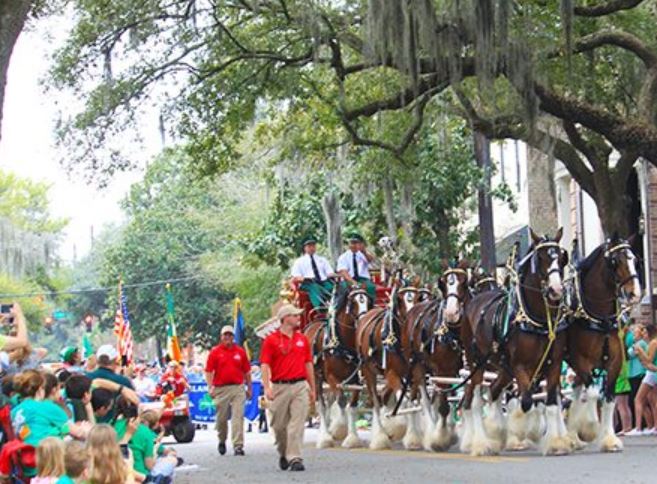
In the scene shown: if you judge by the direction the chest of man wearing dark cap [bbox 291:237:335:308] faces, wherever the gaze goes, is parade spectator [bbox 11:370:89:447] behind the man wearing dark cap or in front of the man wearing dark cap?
in front

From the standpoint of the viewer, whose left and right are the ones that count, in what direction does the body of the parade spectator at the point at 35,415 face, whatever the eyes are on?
facing away from the viewer and to the right of the viewer

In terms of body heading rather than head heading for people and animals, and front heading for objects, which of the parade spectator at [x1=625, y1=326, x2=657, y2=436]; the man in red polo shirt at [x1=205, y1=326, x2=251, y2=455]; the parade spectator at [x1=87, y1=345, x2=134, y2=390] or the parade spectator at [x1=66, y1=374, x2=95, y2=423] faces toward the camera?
the man in red polo shirt

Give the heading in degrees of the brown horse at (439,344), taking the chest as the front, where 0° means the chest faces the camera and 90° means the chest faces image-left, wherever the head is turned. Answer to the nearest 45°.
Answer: approximately 315°

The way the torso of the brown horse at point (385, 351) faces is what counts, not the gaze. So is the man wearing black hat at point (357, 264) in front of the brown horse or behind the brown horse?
behind

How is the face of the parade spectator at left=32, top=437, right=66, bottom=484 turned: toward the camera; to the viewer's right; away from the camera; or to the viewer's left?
away from the camera

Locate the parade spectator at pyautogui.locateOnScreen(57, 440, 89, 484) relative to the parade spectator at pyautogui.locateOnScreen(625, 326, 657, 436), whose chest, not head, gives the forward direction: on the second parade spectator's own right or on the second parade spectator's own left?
on the second parade spectator's own left

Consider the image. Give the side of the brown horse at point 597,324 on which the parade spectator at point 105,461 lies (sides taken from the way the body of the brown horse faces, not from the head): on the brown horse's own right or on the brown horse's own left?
on the brown horse's own right

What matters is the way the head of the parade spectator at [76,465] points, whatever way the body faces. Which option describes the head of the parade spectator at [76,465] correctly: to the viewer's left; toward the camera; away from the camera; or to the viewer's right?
away from the camera
